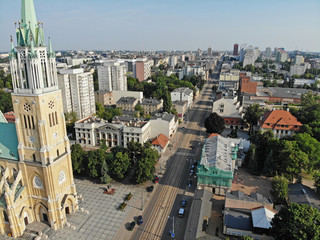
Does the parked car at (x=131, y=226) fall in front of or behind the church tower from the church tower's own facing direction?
in front

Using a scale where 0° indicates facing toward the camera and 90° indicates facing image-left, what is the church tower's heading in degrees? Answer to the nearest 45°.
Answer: approximately 315°

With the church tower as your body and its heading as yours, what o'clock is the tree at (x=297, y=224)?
The tree is roughly at 12 o'clock from the church tower.
